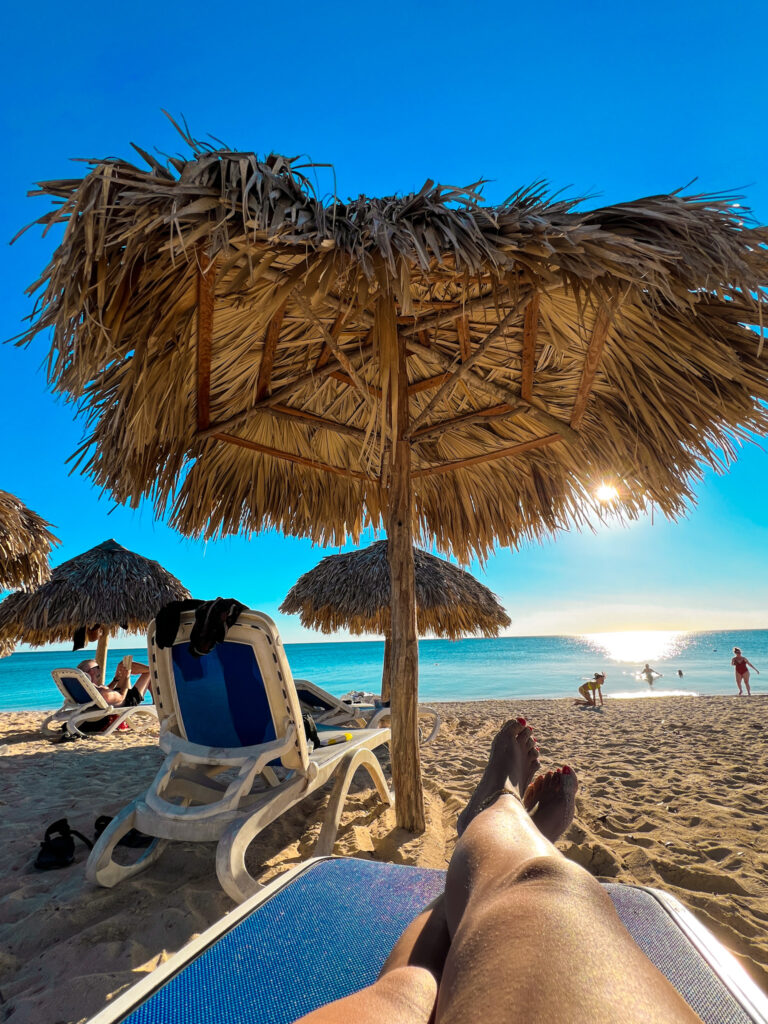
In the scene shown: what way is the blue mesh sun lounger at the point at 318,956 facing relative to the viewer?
away from the camera

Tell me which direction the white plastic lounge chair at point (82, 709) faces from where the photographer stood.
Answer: facing away from the viewer and to the right of the viewer

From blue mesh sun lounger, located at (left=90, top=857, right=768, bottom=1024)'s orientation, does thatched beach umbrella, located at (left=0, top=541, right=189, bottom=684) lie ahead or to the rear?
ahead

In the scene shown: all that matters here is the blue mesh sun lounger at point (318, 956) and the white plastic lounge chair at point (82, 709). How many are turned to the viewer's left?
0

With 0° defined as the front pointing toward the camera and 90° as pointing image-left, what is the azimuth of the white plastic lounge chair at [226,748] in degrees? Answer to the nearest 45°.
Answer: approximately 225°

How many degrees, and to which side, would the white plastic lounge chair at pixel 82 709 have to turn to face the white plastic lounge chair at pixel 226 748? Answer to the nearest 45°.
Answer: approximately 135° to its right
